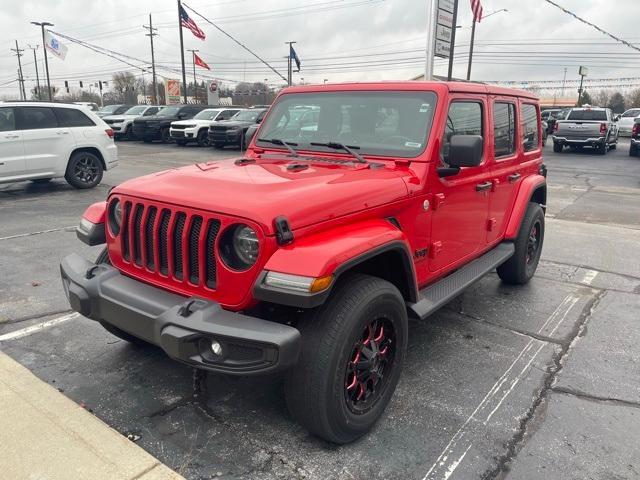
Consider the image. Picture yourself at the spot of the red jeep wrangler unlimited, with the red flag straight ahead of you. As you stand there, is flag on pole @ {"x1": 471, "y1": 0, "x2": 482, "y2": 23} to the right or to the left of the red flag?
right

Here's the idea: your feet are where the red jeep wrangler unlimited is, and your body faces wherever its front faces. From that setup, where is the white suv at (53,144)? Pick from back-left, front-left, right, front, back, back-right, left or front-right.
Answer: right

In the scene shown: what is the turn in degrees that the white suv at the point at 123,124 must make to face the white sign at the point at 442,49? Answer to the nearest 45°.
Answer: approximately 90° to its left

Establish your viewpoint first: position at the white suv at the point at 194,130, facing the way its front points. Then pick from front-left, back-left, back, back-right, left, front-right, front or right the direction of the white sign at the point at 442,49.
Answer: left

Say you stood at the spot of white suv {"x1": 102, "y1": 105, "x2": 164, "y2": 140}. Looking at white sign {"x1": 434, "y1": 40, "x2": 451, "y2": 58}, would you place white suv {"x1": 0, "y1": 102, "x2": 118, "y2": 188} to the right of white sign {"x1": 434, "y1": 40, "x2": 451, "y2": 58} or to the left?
right

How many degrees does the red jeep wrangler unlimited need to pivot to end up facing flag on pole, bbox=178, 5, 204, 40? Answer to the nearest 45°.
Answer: approximately 135° to its right

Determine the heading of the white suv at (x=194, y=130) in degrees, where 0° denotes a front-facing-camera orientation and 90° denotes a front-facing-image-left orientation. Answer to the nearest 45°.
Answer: approximately 45°

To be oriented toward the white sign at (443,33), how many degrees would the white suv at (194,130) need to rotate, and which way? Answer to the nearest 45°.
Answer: approximately 90° to its left

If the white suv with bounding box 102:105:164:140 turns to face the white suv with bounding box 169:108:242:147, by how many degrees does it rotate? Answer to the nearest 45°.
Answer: approximately 90° to its left

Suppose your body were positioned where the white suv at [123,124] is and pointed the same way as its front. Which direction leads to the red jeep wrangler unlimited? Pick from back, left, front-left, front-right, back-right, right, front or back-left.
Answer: front-left

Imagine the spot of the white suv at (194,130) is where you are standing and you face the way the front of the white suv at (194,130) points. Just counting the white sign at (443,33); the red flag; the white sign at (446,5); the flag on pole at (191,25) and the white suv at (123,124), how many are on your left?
2

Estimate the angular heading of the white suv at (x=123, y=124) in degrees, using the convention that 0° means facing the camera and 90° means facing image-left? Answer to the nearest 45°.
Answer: approximately 45°
